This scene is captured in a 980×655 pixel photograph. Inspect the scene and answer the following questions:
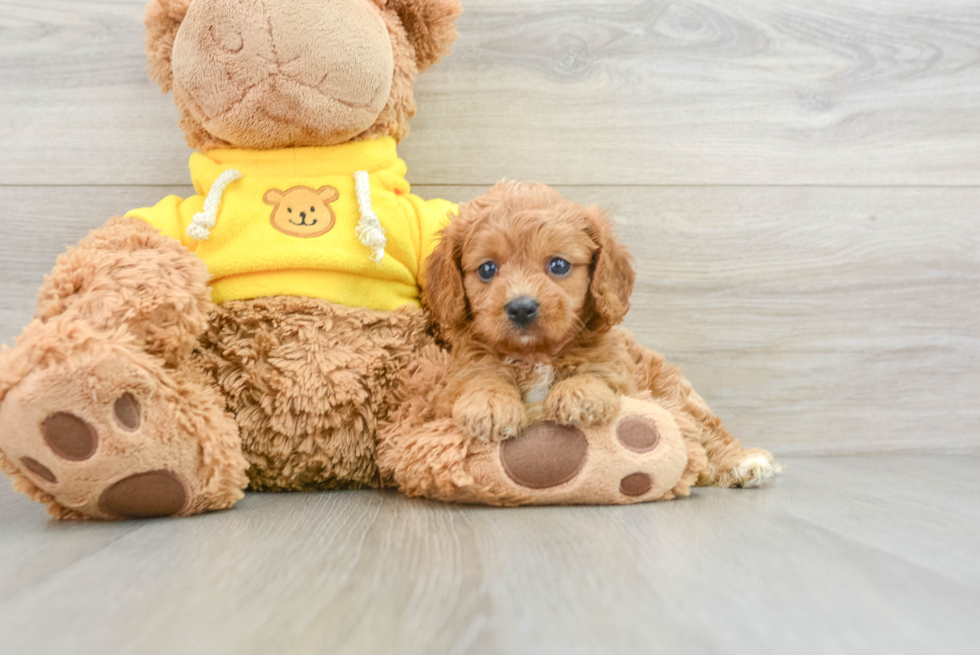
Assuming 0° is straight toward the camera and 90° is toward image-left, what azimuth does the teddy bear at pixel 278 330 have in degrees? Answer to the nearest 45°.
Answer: approximately 0°

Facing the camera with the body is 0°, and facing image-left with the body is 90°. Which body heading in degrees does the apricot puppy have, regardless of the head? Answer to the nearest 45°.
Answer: approximately 0°
